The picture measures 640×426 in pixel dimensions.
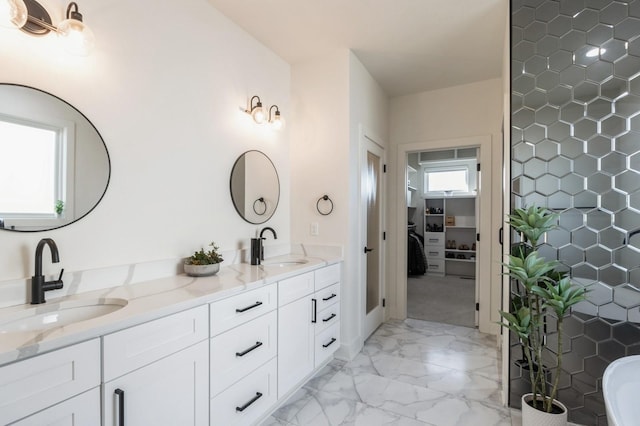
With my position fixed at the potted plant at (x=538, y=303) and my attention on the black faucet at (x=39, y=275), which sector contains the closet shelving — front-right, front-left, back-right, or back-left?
back-right

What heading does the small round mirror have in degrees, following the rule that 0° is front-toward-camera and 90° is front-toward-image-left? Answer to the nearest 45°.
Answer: approximately 315°

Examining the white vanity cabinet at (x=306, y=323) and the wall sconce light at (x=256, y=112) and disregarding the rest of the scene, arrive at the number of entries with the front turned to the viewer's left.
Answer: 0

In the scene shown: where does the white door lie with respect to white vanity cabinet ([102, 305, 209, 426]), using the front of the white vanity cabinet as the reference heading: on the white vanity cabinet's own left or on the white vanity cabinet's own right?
on the white vanity cabinet's own left
